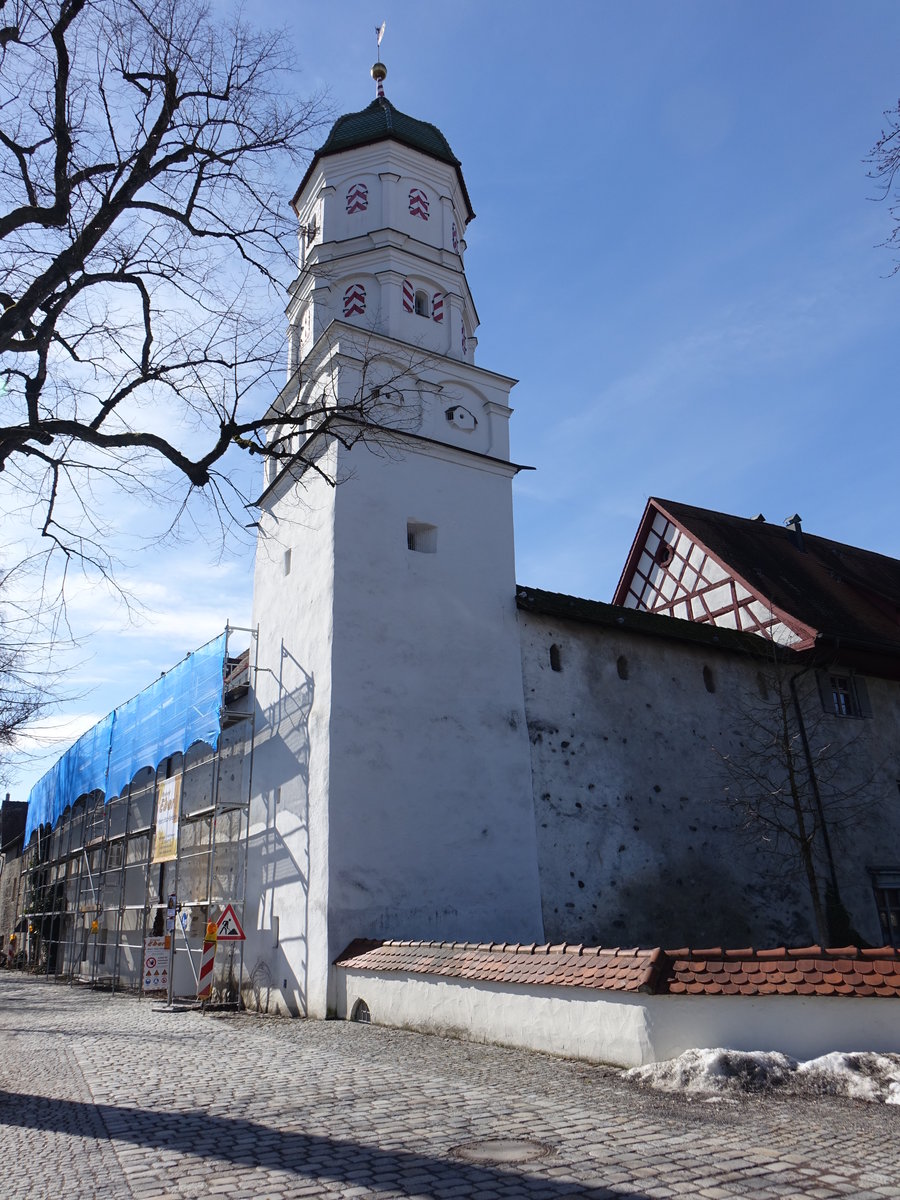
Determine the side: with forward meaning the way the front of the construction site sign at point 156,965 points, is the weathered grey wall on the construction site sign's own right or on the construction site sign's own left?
on the construction site sign's own left

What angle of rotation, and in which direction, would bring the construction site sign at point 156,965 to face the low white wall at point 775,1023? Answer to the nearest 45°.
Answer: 0° — it already faces it

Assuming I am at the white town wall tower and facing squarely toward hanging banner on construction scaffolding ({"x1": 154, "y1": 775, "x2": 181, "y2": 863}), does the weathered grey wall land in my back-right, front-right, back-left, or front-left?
back-right

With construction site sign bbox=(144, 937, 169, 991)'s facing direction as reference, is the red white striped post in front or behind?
in front

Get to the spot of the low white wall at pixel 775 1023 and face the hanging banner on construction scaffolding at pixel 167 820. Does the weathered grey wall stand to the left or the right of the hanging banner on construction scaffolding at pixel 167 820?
right

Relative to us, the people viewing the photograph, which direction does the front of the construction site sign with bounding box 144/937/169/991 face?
facing the viewer

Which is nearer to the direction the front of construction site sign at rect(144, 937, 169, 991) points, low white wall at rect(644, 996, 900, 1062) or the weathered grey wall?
the low white wall

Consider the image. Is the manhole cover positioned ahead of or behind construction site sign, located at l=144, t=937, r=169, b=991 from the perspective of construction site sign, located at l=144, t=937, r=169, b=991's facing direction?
ahead

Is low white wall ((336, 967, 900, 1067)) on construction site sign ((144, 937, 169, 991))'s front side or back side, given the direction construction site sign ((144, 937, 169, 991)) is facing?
on the front side
